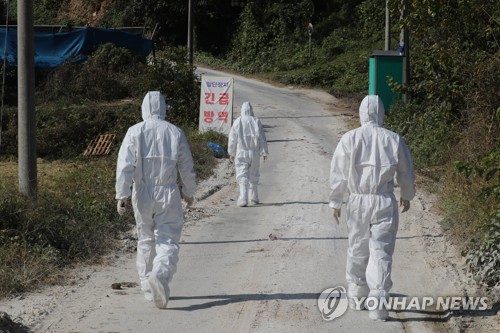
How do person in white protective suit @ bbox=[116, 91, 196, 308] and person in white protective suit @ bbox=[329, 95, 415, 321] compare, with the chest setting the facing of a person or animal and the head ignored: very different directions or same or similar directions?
same or similar directions

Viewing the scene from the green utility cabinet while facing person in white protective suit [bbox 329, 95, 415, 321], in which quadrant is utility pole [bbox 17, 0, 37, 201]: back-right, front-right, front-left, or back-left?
front-right

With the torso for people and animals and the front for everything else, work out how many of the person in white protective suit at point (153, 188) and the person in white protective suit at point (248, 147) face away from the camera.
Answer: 2

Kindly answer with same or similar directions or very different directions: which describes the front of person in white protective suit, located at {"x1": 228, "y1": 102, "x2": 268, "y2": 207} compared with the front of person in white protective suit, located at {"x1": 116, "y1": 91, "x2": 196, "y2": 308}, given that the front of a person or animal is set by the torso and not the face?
same or similar directions

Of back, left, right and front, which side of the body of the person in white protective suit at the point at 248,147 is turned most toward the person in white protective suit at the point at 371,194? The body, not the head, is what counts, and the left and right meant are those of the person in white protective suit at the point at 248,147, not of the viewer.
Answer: back

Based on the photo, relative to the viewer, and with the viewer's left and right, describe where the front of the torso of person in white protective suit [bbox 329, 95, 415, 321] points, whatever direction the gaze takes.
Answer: facing away from the viewer

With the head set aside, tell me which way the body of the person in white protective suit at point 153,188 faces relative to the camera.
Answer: away from the camera

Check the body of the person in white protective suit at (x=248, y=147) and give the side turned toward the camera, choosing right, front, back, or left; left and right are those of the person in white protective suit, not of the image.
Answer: back

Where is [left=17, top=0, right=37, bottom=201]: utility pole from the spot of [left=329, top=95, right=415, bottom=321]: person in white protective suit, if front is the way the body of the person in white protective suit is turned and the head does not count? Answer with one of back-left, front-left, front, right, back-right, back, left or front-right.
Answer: front-left

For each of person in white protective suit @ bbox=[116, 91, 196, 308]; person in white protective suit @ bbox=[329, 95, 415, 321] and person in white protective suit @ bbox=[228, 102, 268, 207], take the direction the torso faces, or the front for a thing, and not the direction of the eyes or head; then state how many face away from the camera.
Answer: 3

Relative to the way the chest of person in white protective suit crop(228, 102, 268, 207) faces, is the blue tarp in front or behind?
in front

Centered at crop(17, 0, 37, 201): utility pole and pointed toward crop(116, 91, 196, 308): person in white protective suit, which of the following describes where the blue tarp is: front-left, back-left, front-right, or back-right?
back-left

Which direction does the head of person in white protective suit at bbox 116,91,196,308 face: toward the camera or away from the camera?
away from the camera

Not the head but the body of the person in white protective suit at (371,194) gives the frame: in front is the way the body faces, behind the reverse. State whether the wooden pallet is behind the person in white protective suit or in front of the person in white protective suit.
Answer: in front

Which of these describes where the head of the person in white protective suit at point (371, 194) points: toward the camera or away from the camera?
away from the camera

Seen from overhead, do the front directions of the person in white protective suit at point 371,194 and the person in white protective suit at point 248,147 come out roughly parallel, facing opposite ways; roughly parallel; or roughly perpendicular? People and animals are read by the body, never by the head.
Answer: roughly parallel
